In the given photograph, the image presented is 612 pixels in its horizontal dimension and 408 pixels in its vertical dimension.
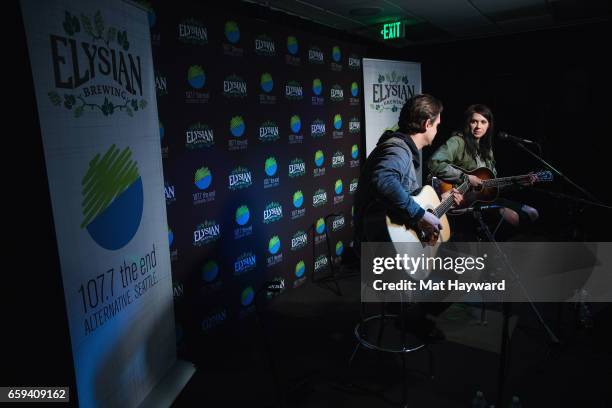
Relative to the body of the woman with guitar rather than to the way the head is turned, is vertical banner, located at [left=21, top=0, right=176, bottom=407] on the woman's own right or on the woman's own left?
on the woman's own right

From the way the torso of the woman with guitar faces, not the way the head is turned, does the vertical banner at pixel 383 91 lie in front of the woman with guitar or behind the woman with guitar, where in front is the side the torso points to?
behind

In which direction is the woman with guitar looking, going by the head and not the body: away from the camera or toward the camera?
toward the camera

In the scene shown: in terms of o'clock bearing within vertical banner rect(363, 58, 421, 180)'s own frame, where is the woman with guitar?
The woman with guitar is roughly at 11 o'clock from the vertical banner.

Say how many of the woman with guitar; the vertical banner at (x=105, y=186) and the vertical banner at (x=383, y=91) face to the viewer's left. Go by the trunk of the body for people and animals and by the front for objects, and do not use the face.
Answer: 0

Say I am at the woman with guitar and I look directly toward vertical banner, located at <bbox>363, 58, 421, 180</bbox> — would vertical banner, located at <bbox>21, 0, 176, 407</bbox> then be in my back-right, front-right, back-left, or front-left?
back-left

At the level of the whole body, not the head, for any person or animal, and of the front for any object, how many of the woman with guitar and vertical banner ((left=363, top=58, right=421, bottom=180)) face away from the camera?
0

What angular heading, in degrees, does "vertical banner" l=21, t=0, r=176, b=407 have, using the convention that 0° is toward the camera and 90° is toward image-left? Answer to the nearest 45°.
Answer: approximately 315°

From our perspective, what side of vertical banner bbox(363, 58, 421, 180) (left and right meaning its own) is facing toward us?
front

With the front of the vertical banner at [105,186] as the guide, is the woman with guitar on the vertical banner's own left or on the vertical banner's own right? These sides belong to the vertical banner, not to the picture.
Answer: on the vertical banner's own left
